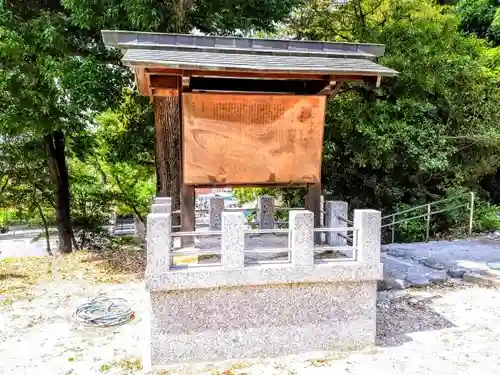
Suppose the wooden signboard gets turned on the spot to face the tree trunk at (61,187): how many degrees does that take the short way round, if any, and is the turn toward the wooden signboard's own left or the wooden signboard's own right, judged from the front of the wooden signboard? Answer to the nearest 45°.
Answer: approximately 135° to the wooden signboard's own right

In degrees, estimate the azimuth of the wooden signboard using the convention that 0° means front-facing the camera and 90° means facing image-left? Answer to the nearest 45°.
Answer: approximately 0°
